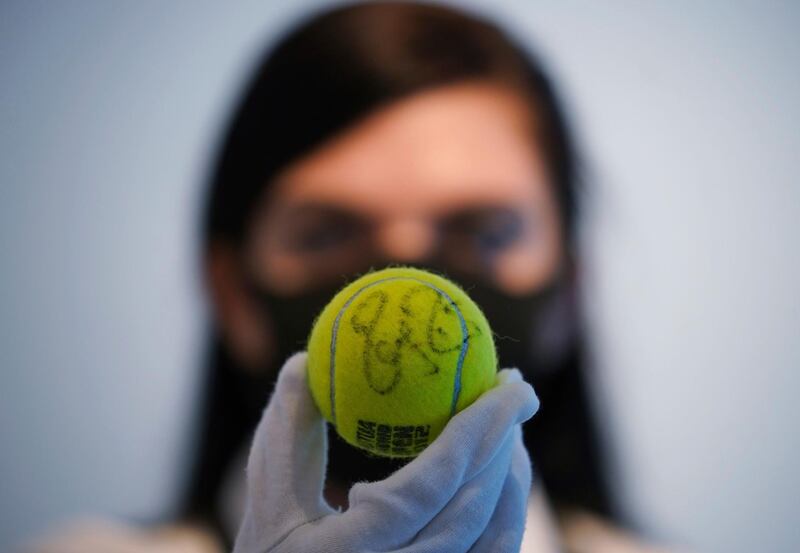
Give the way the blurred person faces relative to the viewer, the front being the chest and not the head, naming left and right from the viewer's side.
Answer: facing the viewer
